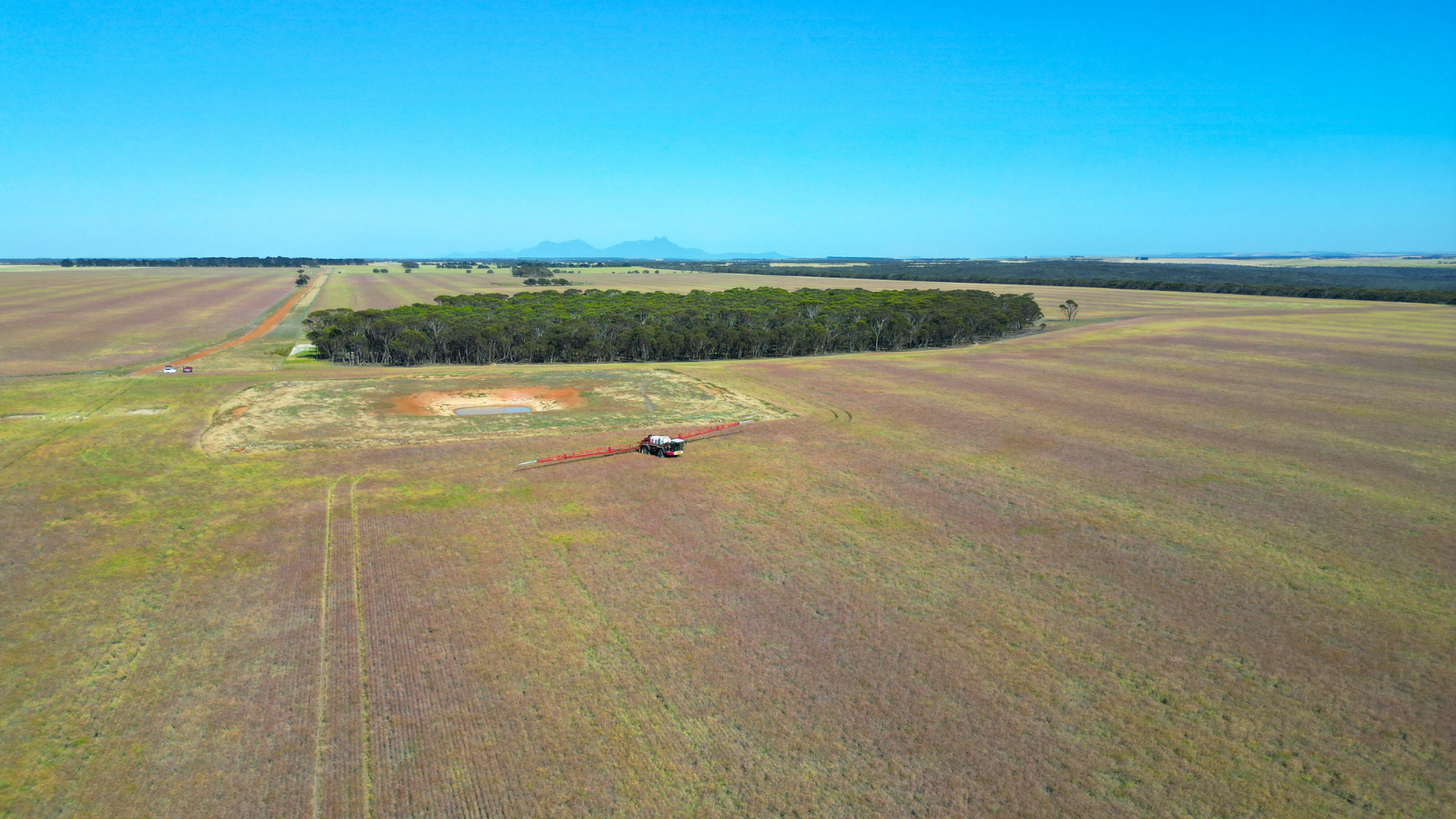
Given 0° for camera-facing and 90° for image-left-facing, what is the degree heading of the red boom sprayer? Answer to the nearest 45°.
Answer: approximately 315°
